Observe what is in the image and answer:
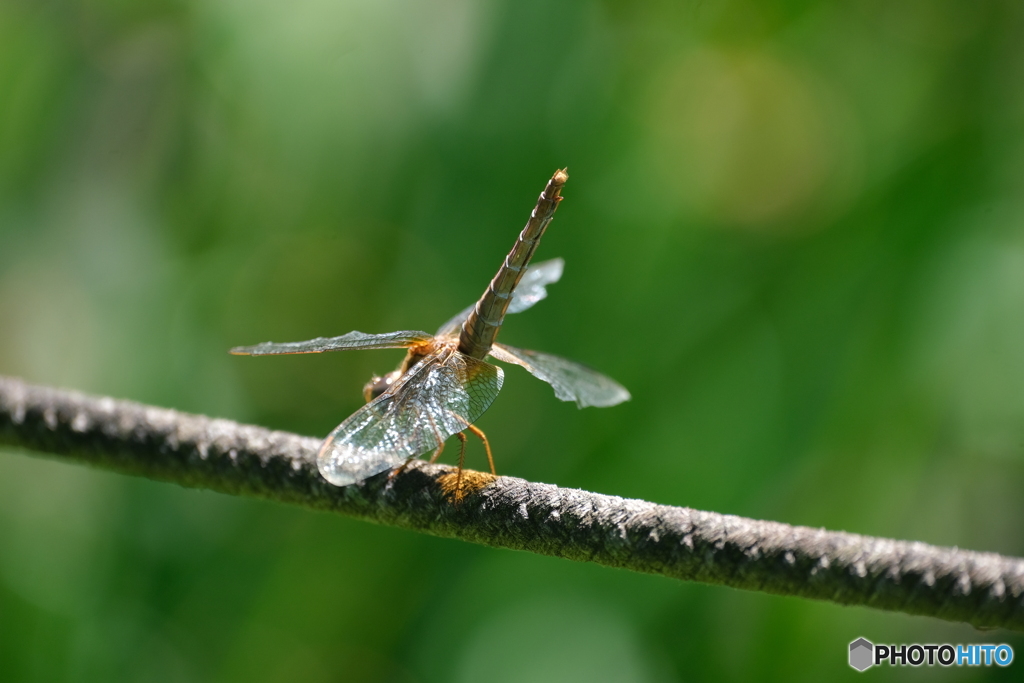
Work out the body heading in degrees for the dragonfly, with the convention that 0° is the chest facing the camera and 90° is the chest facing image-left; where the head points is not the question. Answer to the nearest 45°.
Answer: approximately 135°
